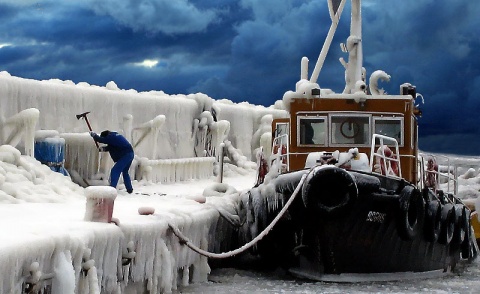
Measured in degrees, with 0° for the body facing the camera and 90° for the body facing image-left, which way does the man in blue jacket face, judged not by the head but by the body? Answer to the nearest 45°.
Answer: approximately 90°

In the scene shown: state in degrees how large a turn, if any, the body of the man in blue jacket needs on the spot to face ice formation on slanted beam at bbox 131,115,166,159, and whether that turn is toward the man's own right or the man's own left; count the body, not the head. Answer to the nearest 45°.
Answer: approximately 90° to the man's own right

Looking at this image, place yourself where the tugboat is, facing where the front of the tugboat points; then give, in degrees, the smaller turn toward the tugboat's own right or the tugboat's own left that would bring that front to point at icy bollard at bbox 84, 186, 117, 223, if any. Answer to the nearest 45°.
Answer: approximately 45° to the tugboat's own right

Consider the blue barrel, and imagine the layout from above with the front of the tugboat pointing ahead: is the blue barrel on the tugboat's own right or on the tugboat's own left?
on the tugboat's own right

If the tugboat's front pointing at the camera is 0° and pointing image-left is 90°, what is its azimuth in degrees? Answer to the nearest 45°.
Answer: approximately 0°

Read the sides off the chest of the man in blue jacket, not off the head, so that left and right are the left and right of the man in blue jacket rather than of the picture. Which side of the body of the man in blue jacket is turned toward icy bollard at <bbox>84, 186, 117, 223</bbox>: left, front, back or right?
left

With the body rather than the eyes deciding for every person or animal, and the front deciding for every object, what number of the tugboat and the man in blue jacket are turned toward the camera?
1

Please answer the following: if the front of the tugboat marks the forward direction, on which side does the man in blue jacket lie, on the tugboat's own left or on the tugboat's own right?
on the tugboat's own right

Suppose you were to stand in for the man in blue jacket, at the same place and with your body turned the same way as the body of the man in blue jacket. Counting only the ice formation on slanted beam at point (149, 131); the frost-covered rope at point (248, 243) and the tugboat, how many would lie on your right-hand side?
1
